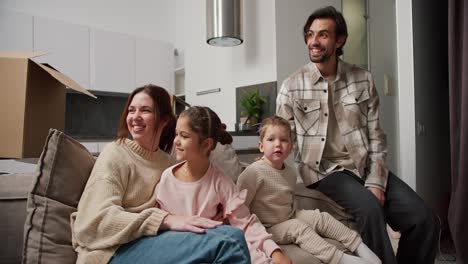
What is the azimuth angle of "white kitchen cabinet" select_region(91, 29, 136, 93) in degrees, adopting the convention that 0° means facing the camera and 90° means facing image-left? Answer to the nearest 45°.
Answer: approximately 315°

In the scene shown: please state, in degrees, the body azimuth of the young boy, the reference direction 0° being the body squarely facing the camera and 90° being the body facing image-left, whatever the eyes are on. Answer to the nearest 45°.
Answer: approximately 315°

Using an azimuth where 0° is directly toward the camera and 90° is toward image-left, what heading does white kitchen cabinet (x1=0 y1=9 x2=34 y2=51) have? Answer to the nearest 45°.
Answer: approximately 315°

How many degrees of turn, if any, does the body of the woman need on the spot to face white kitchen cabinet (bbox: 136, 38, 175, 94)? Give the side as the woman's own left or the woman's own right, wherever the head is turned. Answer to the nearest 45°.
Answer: approximately 135° to the woman's own left

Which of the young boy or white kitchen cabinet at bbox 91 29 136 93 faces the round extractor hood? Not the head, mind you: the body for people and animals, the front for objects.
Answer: the white kitchen cabinet

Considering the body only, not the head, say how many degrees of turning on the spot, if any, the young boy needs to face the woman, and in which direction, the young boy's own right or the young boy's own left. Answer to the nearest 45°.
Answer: approximately 90° to the young boy's own right

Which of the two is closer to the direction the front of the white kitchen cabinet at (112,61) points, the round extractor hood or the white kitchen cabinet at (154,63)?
the round extractor hood

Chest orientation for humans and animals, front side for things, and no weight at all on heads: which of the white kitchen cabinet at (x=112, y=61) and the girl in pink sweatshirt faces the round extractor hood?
the white kitchen cabinet
